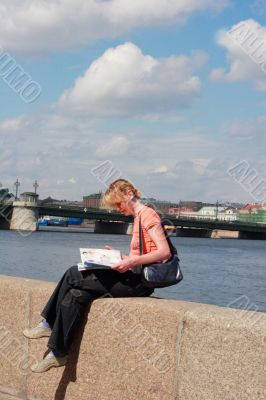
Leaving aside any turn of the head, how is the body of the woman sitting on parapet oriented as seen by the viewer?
to the viewer's left
